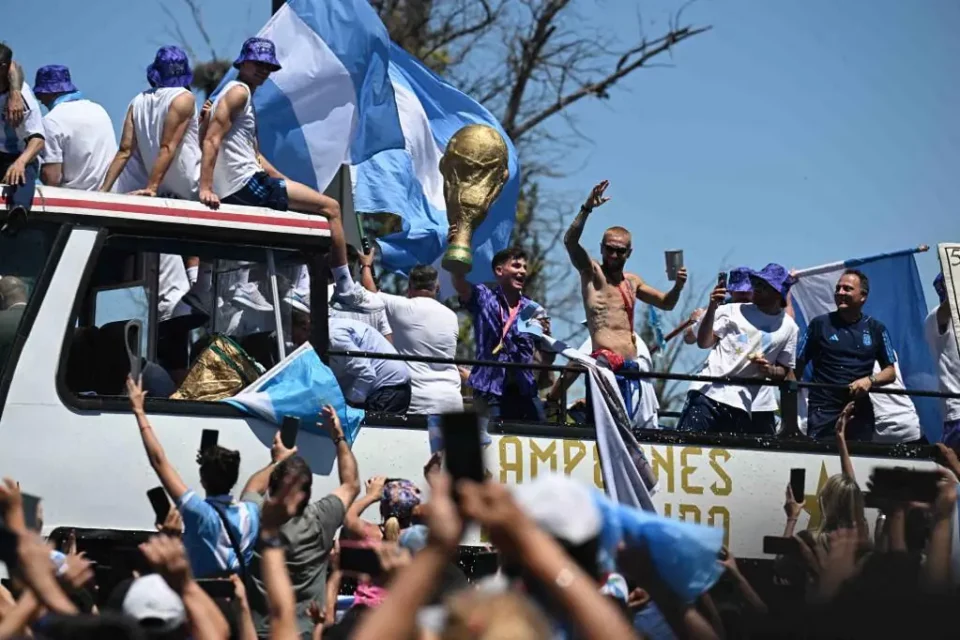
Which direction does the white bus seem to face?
to the viewer's left

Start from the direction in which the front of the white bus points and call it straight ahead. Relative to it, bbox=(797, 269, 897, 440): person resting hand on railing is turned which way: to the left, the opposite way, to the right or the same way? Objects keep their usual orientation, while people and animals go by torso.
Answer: to the left

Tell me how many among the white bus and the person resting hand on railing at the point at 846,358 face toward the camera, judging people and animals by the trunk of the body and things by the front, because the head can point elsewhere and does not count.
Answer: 1

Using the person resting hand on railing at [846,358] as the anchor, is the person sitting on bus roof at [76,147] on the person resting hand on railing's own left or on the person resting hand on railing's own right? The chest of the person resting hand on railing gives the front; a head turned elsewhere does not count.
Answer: on the person resting hand on railing's own right

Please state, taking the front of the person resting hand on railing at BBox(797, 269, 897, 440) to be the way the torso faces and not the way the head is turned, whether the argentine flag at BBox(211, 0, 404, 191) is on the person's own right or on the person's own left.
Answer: on the person's own right

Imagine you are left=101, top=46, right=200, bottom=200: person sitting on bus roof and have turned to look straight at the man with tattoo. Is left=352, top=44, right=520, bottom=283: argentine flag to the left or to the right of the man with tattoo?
left

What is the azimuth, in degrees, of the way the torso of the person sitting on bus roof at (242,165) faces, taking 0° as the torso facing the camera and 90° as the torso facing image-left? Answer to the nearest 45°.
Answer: approximately 270°
